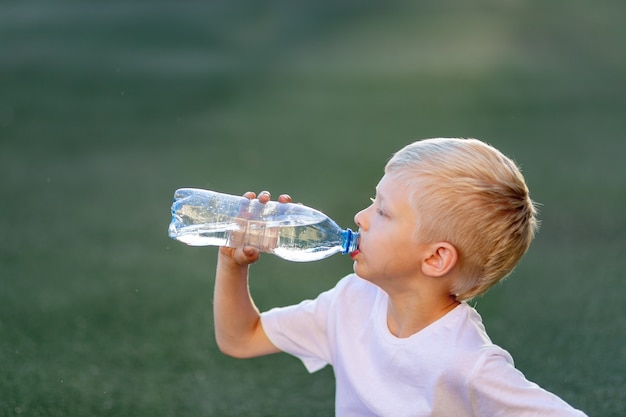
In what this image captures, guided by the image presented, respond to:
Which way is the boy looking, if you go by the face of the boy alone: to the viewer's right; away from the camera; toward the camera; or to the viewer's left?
to the viewer's left

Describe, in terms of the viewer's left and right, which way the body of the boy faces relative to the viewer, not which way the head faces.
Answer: facing the viewer and to the left of the viewer
